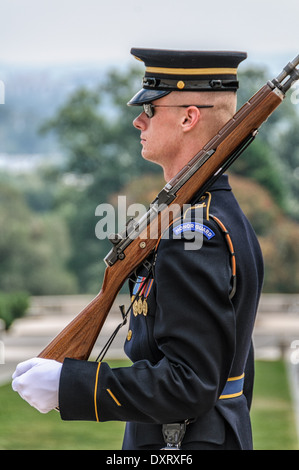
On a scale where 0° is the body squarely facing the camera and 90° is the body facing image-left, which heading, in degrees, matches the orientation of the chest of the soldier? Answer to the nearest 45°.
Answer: approximately 90°

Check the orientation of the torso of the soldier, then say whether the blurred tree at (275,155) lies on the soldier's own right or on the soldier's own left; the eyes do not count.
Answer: on the soldier's own right

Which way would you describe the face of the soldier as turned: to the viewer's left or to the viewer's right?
to the viewer's left
